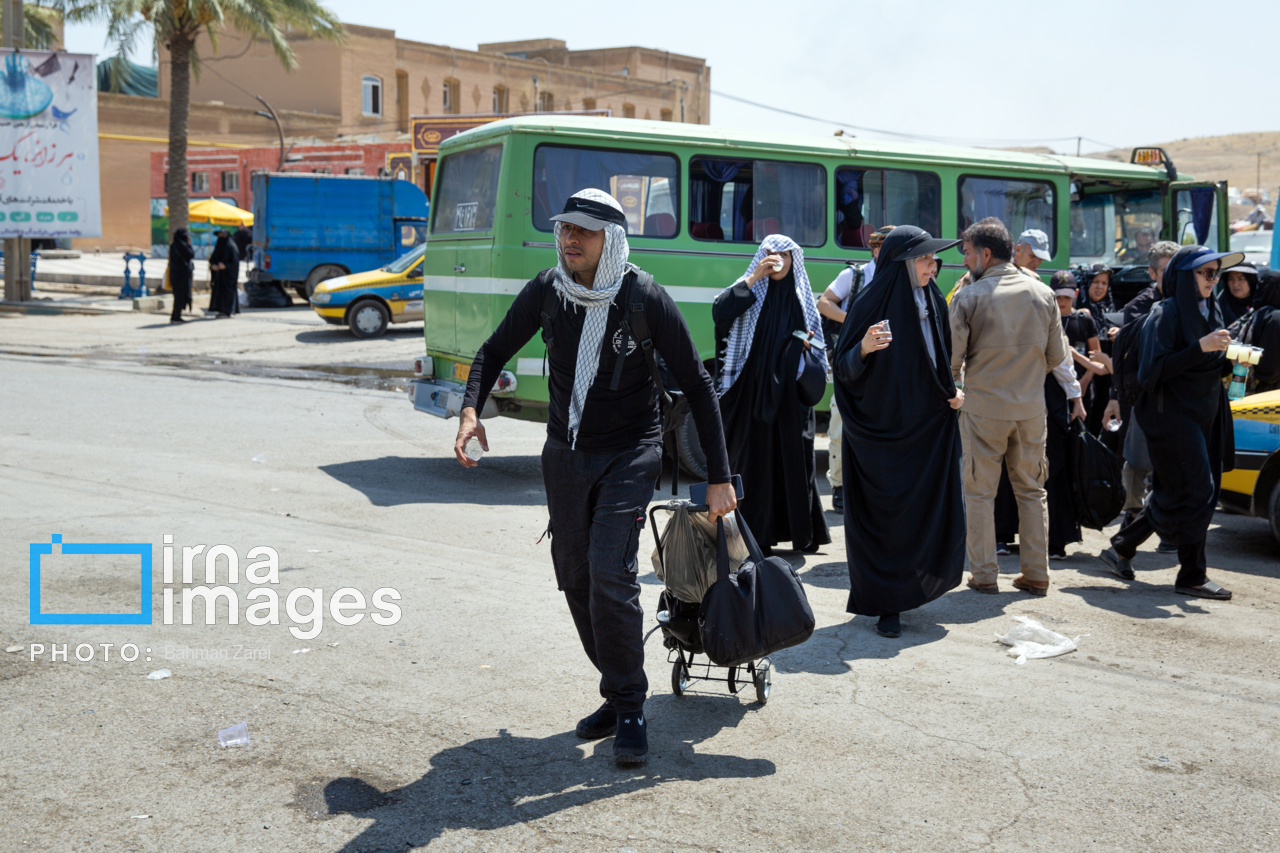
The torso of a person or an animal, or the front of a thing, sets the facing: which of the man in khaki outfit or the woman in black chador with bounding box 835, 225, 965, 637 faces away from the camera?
the man in khaki outfit

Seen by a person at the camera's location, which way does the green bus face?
facing away from the viewer and to the right of the viewer

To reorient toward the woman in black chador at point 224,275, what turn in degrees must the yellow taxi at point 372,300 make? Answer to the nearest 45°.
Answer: approximately 45° to its right

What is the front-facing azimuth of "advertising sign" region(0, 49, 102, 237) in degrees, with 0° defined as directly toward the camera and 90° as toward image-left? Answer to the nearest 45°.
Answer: approximately 0°

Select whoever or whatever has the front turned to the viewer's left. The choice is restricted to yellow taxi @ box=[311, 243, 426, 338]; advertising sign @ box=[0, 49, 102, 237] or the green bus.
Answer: the yellow taxi

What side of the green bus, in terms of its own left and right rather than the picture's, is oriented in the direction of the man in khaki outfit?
right

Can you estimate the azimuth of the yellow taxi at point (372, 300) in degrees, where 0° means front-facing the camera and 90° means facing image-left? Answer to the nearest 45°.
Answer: approximately 90°

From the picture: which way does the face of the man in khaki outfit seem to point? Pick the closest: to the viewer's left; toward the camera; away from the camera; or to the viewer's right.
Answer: to the viewer's left

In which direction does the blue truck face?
to the viewer's right
